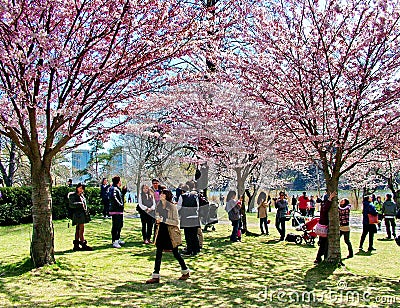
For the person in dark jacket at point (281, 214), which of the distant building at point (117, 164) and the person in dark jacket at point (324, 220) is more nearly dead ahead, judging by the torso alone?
the person in dark jacket

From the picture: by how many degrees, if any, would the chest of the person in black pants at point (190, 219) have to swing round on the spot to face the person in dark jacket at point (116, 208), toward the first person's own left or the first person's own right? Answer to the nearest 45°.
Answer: approximately 90° to the first person's own left

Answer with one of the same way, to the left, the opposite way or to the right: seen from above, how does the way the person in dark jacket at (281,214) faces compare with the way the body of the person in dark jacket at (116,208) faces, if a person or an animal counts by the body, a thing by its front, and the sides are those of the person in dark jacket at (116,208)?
to the right

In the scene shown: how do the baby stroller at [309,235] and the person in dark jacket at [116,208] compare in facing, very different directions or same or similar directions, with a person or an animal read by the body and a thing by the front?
very different directions

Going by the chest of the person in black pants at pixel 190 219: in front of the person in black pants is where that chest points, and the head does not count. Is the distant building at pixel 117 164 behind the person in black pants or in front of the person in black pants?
in front

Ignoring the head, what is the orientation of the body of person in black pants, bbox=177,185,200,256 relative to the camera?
away from the camera
